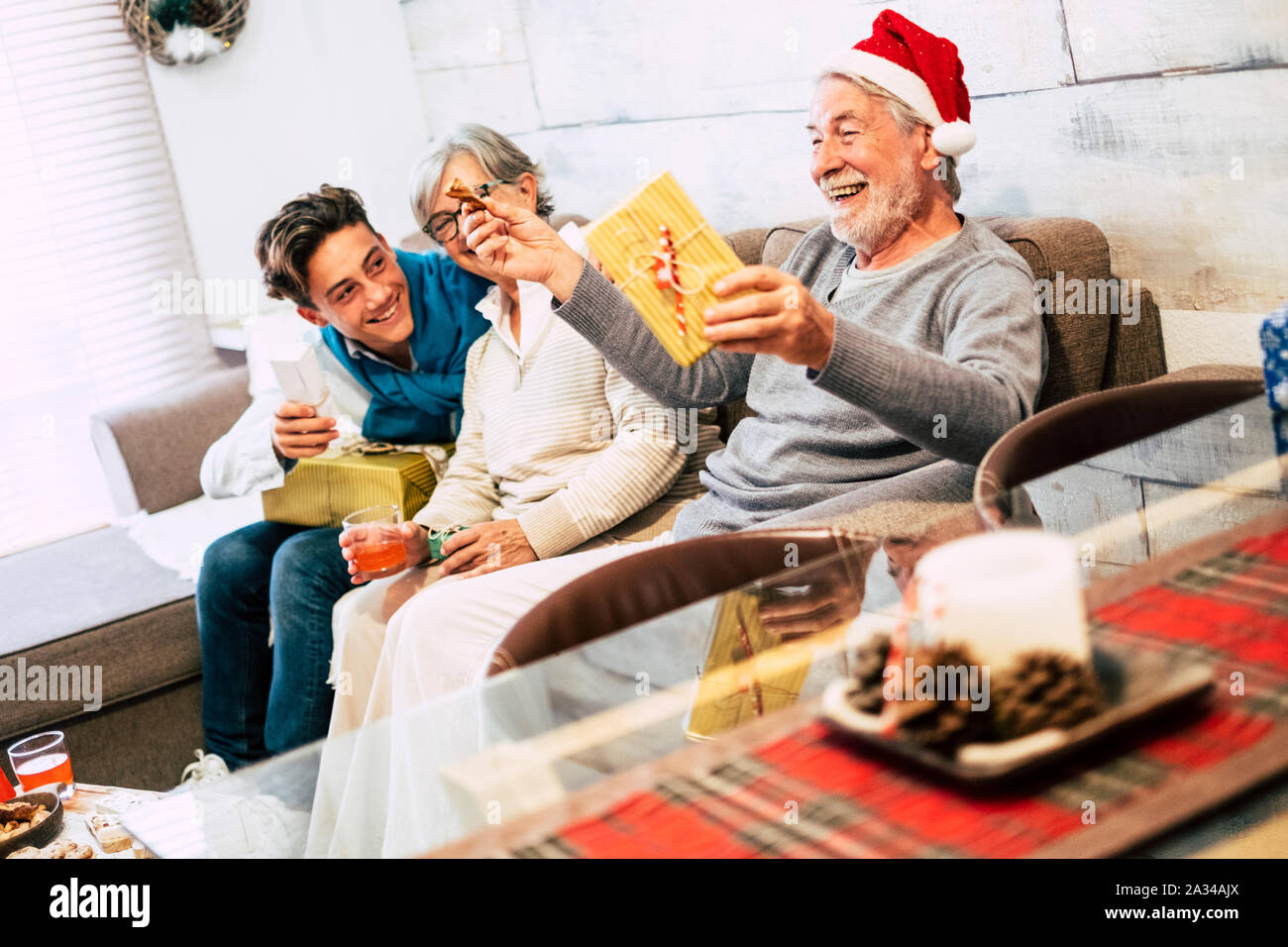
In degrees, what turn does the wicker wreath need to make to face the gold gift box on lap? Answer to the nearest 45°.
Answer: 0° — it already faces it

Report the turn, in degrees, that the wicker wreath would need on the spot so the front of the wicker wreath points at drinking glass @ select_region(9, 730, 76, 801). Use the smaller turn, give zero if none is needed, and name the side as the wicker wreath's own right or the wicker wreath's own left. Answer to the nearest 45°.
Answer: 0° — it already faces it

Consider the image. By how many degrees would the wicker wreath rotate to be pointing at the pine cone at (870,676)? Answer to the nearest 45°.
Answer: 0° — it already faces it
